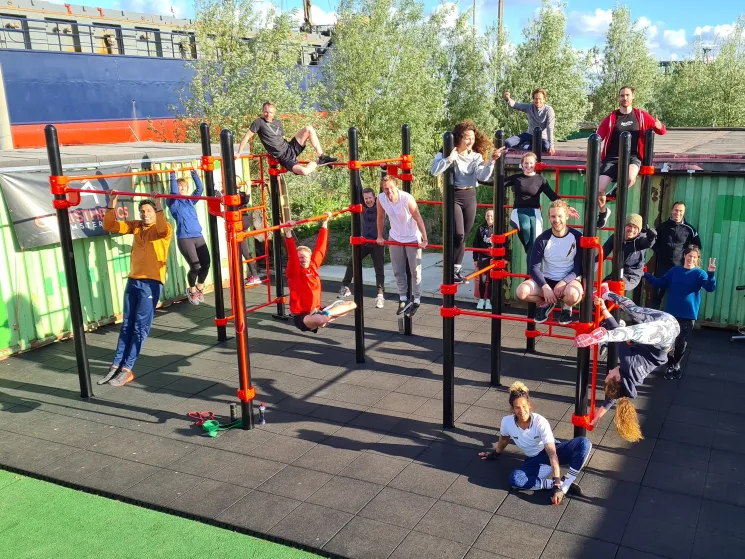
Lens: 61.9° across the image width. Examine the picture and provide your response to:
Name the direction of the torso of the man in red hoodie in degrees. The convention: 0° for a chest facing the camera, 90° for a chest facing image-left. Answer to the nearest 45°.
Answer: approximately 0°

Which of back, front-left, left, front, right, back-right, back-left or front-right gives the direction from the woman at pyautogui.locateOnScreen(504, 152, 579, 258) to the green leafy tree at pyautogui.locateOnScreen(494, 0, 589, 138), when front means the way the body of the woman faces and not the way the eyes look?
back

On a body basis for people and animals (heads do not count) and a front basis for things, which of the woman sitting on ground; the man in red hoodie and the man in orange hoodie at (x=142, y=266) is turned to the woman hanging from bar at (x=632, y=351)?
the man in red hoodie

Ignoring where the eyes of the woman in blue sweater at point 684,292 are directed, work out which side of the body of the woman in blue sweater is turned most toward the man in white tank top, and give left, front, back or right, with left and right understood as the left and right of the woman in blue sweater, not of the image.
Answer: right

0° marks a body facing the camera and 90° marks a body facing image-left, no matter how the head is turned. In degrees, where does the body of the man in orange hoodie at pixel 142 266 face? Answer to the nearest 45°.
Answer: approximately 45°

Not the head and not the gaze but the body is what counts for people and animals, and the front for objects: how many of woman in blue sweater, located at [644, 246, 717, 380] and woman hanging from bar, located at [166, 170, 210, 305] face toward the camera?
2

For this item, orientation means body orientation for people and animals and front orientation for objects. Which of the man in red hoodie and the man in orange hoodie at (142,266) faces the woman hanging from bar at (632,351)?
the man in red hoodie

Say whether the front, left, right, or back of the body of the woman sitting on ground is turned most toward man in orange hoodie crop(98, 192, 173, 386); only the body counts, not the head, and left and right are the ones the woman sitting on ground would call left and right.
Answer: right
